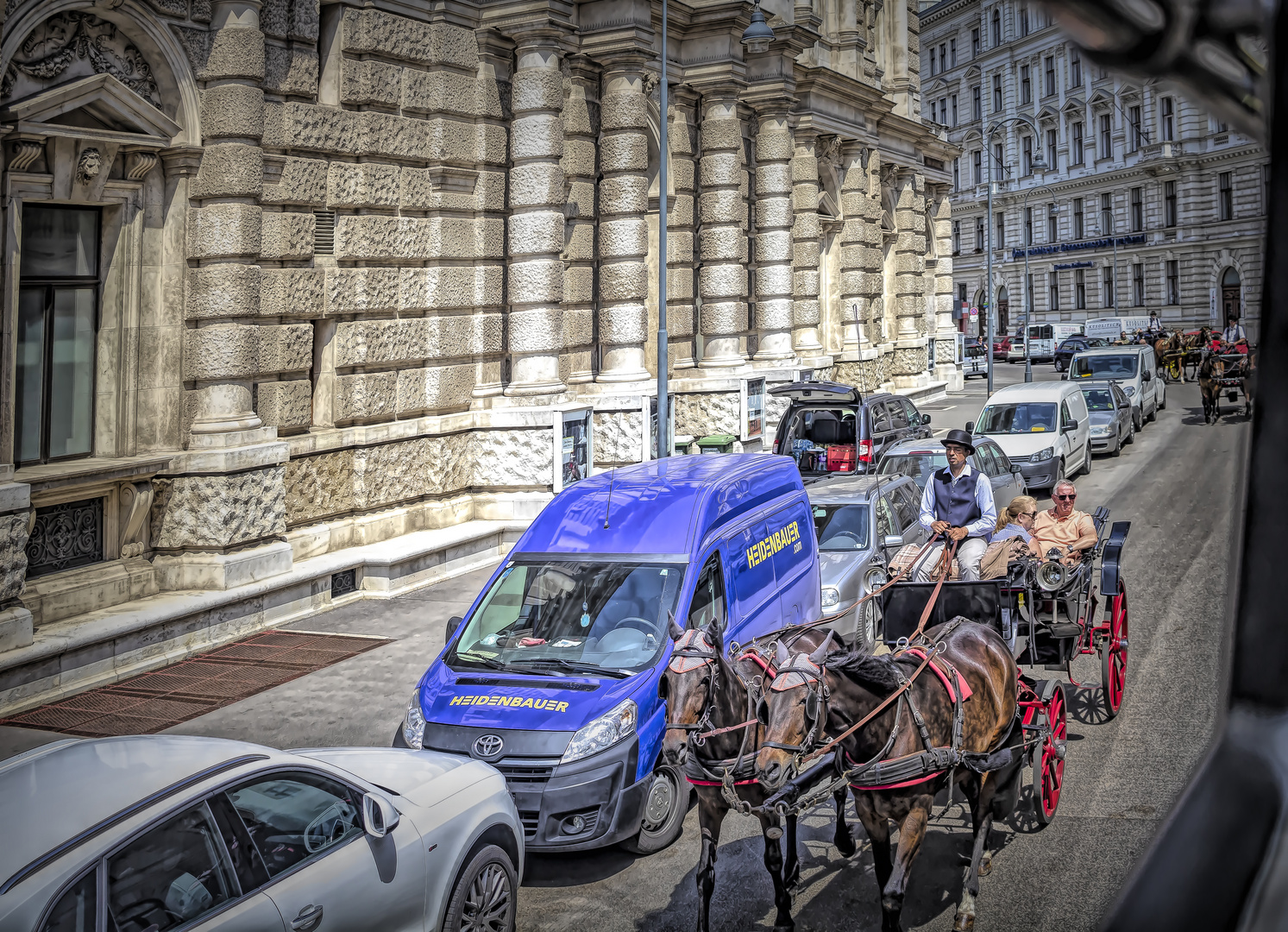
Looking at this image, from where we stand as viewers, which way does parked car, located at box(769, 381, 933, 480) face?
facing away from the viewer and to the right of the viewer

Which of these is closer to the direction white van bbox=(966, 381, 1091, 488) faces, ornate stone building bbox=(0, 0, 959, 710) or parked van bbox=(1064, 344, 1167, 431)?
the ornate stone building

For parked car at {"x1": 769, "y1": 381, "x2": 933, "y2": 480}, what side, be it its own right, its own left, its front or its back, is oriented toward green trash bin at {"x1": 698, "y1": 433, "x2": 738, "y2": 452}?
left

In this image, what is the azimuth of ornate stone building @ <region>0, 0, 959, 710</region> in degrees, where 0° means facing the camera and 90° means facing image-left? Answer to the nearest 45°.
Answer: approximately 315°

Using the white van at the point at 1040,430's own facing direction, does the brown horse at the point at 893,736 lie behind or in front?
in front

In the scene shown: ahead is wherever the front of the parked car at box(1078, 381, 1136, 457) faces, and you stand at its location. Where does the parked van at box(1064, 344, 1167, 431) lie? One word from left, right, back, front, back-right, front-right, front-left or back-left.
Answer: back-right

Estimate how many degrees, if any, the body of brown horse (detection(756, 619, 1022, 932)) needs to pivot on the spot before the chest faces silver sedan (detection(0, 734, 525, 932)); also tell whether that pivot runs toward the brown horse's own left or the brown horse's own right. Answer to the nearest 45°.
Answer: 0° — it already faces it

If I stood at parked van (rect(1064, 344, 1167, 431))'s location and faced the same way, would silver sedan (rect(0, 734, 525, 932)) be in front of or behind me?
in front

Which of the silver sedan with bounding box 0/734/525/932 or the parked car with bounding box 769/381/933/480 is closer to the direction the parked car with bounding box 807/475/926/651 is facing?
the silver sedan
